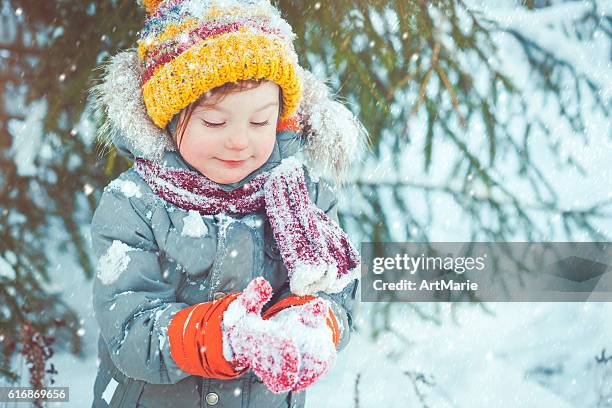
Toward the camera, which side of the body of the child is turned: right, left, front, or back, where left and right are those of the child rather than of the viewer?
front
